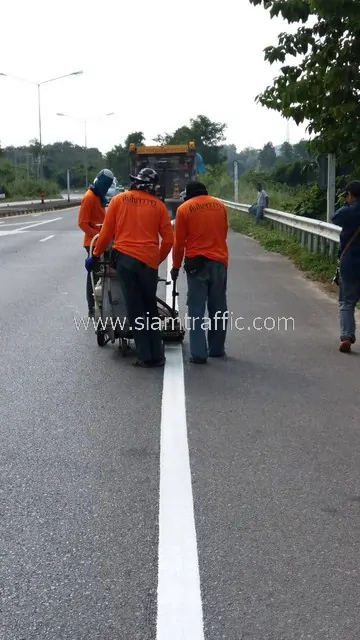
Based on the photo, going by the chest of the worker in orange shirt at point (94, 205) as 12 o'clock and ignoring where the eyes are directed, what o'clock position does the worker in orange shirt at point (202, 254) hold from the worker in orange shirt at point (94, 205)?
the worker in orange shirt at point (202, 254) is roughly at 2 o'clock from the worker in orange shirt at point (94, 205).

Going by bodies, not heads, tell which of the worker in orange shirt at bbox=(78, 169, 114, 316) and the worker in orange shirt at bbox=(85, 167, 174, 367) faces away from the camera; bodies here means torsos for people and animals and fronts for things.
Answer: the worker in orange shirt at bbox=(85, 167, 174, 367)

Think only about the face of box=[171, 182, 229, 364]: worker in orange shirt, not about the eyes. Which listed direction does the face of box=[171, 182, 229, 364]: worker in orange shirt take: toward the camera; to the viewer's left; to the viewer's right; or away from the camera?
away from the camera

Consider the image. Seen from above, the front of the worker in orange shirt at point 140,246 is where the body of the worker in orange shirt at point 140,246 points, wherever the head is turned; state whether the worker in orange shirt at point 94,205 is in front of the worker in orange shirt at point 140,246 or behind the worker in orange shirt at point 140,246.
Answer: in front

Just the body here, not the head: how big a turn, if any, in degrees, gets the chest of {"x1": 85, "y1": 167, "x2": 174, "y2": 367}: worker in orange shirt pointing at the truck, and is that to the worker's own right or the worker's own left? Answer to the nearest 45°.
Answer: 0° — they already face it

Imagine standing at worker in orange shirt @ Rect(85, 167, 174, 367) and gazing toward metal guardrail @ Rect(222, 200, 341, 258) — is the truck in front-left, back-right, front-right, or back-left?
front-left

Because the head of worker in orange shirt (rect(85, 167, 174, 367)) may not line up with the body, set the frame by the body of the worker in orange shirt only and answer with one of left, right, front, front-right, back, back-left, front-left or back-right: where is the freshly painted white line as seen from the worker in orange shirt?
back

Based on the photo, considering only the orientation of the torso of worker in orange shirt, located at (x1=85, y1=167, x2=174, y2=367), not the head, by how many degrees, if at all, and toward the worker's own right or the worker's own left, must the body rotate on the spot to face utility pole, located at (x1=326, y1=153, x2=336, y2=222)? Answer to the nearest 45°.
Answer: approximately 45° to the worker's own right

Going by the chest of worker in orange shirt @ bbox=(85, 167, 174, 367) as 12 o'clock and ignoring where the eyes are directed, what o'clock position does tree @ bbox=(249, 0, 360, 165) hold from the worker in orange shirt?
The tree is roughly at 1 o'clock from the worker in orange shirt.

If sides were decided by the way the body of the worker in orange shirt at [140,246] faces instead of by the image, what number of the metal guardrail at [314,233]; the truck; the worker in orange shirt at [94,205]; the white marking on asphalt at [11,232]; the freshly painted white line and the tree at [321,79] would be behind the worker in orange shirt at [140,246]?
1

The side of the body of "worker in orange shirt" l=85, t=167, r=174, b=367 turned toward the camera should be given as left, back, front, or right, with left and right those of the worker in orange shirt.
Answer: back

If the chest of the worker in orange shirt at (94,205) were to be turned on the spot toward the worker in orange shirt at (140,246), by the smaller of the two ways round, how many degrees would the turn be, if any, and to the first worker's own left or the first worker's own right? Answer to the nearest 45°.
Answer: approximately 90° to the first worker's own right
